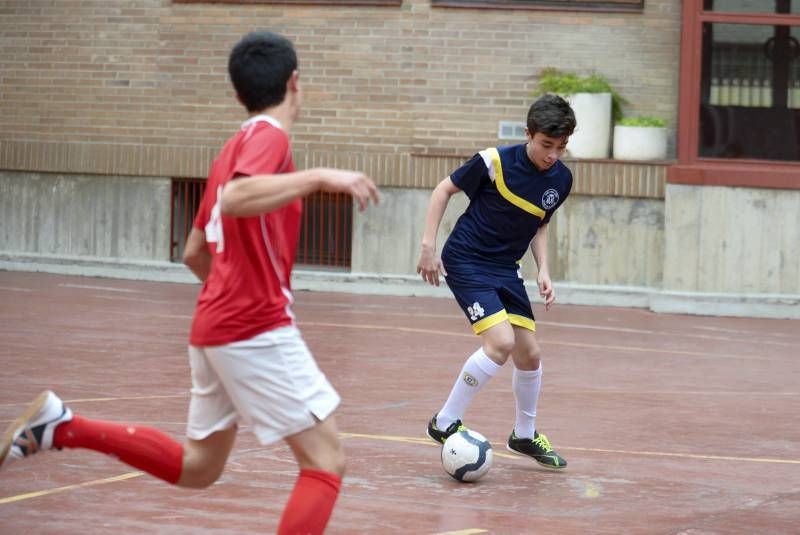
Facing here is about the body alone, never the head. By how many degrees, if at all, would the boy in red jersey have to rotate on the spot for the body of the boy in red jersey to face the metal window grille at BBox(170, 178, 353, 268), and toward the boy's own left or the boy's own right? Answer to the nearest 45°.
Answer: approximately 45° to the boy's own left

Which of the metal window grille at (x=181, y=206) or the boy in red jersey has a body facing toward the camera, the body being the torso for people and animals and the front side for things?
the metal window grille

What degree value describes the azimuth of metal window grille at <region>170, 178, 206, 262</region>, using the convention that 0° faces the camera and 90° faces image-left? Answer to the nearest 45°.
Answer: approximately 0°

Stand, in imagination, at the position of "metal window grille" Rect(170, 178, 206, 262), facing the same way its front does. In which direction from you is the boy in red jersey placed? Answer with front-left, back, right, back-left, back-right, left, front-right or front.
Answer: front

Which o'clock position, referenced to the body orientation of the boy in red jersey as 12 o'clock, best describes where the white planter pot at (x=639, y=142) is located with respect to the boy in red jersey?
The white planter pot is roughly at 11 o'clock from the boy in red jersey.

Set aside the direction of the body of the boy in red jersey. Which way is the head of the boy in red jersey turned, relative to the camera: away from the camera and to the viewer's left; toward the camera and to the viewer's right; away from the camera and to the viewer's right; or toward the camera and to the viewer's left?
away from the camera and to the viewer's right

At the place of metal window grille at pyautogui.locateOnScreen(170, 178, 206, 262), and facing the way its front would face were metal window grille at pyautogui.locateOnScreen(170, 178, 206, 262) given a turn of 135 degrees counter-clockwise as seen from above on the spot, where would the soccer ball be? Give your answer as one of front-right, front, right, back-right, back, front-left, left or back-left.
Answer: back-right

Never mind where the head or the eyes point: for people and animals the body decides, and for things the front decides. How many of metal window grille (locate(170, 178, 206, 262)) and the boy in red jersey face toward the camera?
1

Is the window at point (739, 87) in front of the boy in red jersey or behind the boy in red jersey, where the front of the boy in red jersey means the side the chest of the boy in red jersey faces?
in front

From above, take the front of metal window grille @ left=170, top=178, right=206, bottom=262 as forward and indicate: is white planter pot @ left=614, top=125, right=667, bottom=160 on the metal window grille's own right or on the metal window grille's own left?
on the metal window grille's own left

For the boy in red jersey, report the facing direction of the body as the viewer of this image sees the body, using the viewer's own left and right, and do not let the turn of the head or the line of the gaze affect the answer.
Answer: facing away from the viewer and to the right of the viewer

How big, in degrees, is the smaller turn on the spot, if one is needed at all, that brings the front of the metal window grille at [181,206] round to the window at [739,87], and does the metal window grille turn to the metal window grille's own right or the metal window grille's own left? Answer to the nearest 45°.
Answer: approximately 45° to the metal window grille's own left
